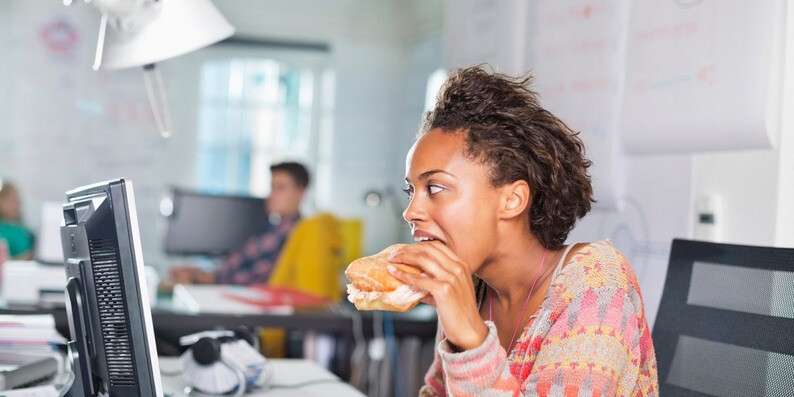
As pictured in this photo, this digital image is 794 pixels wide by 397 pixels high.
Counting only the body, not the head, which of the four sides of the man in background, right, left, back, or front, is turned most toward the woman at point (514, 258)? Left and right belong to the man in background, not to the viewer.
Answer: left

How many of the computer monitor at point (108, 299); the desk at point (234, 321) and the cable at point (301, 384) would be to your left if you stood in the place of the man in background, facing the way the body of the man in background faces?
3

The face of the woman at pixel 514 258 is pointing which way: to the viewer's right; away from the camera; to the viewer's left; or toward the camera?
to the viewer's left

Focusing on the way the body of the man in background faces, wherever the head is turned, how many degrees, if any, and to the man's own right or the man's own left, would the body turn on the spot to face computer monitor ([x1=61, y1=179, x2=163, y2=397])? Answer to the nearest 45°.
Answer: approximately 90° to the man's own left

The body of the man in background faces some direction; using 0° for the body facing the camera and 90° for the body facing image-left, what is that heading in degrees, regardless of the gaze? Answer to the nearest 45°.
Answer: approximately 90°

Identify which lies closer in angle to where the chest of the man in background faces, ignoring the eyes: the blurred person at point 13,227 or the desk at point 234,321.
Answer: the blurred person

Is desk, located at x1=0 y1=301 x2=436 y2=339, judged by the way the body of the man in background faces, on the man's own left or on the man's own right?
on the man's own left

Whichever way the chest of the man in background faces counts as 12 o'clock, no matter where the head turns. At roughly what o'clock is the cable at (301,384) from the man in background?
The cable is roughly at 9 o'clock from the man in background.

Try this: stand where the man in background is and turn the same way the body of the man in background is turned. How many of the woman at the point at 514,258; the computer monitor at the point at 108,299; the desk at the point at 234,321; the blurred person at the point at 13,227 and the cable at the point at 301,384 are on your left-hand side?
4

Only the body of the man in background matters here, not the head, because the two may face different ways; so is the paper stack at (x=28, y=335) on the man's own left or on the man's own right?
on the man's own left

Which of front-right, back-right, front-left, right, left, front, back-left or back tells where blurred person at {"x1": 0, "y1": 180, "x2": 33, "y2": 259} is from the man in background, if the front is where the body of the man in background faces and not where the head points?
front-right
